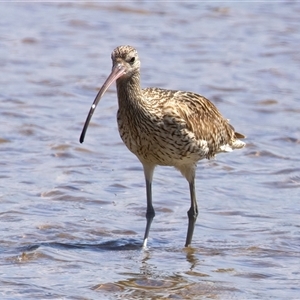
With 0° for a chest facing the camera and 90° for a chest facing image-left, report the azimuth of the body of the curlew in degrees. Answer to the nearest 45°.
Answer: approximately 45°
